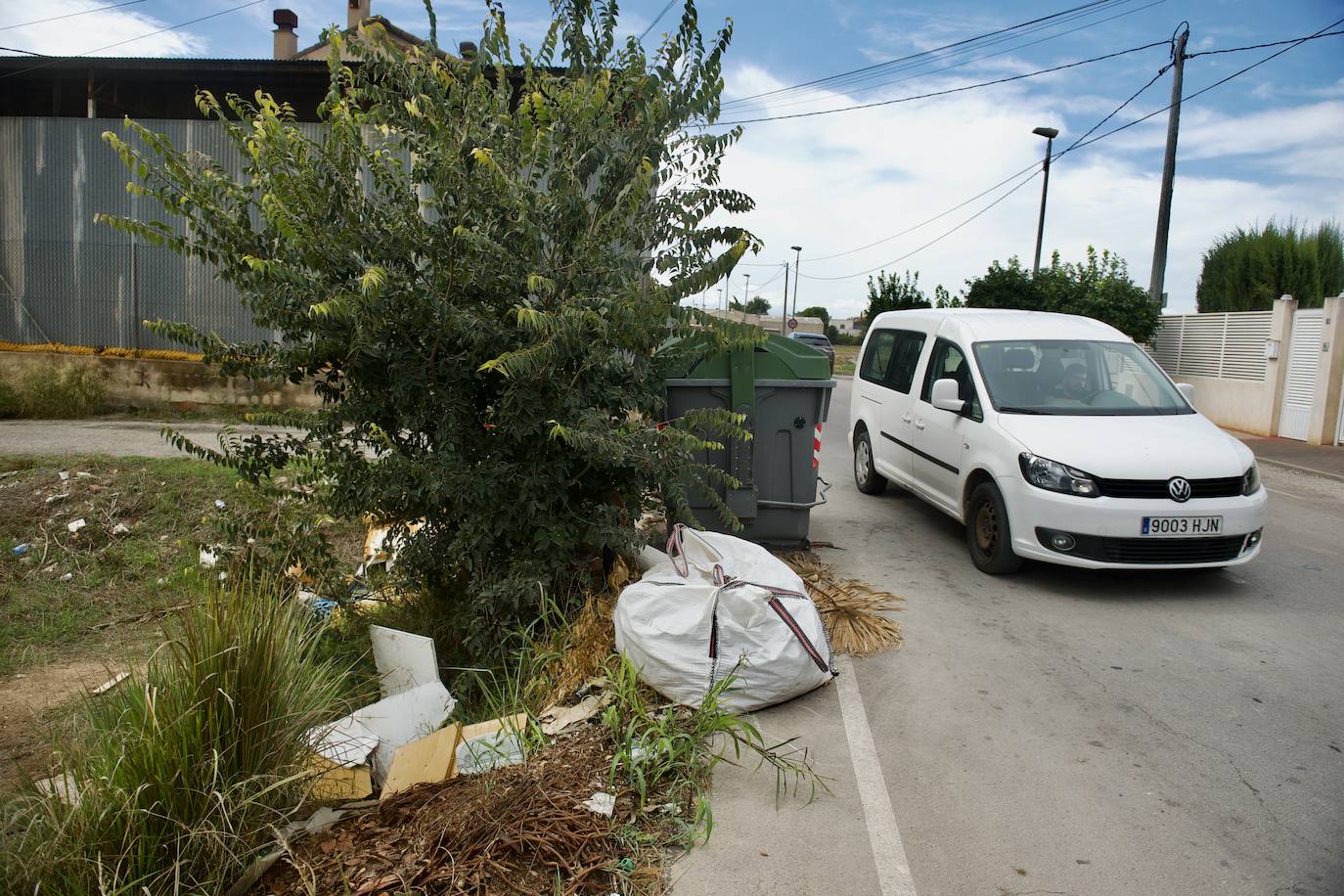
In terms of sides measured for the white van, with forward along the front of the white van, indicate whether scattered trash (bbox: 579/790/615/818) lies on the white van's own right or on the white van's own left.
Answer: on the white van's own right

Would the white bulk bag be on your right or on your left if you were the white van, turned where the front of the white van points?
on your right

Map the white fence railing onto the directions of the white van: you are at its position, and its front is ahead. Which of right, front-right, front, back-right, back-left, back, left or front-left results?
back-left

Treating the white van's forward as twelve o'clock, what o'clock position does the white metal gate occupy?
The white metal gate is roughly at 8 o'clock from the white van.

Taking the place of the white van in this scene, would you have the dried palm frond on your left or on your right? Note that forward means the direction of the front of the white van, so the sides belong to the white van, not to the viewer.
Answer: on your right

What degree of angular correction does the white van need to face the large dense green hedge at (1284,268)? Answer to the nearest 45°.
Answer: approximately 135° to its left

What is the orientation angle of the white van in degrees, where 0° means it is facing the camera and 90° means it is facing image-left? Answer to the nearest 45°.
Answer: approximately 315°

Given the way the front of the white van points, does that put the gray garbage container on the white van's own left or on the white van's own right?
on the white van's own right

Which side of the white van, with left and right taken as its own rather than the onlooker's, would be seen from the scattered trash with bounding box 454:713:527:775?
right

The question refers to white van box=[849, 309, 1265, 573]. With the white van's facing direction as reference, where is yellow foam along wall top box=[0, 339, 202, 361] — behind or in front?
behind

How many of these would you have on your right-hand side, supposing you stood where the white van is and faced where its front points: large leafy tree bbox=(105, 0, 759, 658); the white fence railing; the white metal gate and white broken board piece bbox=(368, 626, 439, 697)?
2

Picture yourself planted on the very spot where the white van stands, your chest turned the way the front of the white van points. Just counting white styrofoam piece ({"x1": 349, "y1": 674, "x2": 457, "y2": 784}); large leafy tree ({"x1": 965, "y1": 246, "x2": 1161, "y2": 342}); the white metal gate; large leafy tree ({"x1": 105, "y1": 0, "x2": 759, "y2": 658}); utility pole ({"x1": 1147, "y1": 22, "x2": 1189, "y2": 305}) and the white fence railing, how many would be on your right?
2

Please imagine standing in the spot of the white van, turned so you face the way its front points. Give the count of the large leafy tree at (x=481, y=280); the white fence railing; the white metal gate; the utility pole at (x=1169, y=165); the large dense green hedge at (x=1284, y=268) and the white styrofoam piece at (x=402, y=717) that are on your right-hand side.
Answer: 2
